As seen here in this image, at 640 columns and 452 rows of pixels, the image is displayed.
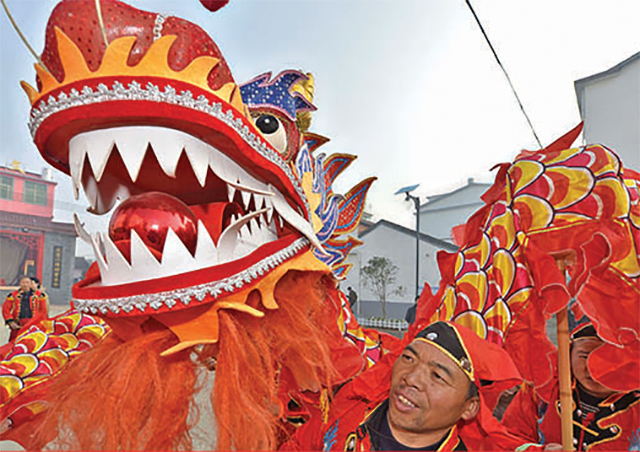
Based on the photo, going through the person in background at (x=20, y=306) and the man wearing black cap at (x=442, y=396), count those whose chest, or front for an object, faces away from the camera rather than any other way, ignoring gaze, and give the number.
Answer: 0

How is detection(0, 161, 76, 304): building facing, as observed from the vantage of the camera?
facing the viewer and to the right of the viewer

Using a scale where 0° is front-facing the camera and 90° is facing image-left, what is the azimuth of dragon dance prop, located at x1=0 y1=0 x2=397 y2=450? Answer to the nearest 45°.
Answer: approximately 45°

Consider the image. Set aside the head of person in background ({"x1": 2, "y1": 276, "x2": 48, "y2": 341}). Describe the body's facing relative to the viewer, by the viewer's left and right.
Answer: facing the viewer

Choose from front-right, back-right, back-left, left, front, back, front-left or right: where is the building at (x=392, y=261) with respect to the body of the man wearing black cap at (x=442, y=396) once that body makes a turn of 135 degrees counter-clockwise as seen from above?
left

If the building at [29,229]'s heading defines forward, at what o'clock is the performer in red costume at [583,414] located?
The performer in red costume is roughly at 12 o'clock from the building.

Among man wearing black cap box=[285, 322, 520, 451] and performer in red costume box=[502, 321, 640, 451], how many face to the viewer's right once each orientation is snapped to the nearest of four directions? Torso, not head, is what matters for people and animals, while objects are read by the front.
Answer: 0

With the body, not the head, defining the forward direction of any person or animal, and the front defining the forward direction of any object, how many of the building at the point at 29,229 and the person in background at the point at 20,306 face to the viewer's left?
0
